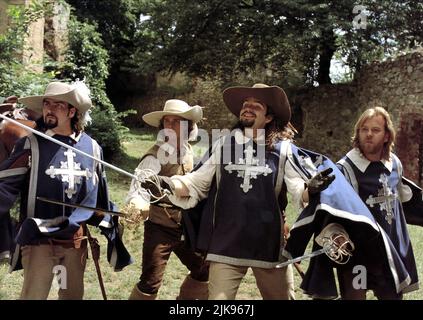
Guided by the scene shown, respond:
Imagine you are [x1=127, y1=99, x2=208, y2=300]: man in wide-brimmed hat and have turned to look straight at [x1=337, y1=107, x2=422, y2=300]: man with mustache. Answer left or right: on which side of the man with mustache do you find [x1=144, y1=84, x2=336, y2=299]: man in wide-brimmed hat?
right

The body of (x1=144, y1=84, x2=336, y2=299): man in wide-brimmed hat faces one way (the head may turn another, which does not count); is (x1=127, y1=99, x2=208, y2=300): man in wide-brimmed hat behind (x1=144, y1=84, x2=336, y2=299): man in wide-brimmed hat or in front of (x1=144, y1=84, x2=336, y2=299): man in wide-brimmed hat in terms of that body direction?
behind

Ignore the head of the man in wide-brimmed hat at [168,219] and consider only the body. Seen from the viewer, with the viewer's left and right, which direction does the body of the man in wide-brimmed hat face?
facing the viewer and to the left of the viewer

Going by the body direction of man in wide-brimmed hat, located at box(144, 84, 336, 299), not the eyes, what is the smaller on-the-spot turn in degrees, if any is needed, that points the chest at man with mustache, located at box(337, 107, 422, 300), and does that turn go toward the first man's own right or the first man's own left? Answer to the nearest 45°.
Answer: approximately 90° to the first man's own left

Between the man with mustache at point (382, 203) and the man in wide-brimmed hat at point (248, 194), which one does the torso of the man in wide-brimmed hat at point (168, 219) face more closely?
the man in wide-brimmed hat

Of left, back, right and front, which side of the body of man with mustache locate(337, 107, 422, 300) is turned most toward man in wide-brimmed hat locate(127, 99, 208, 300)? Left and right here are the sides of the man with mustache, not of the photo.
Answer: right

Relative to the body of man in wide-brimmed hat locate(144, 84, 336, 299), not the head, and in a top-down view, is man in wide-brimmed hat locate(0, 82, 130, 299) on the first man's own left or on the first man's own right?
on the first man's own right

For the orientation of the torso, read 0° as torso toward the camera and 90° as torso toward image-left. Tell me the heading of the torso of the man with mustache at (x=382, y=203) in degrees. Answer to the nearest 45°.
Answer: approximately 0°

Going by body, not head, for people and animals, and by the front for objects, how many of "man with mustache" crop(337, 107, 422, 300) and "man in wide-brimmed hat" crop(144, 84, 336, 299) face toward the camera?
2

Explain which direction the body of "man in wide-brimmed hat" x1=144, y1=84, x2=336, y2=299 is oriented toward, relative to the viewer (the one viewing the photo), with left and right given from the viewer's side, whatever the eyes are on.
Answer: facing the viewer

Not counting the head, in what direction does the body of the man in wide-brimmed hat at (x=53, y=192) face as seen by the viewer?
toward the camera
